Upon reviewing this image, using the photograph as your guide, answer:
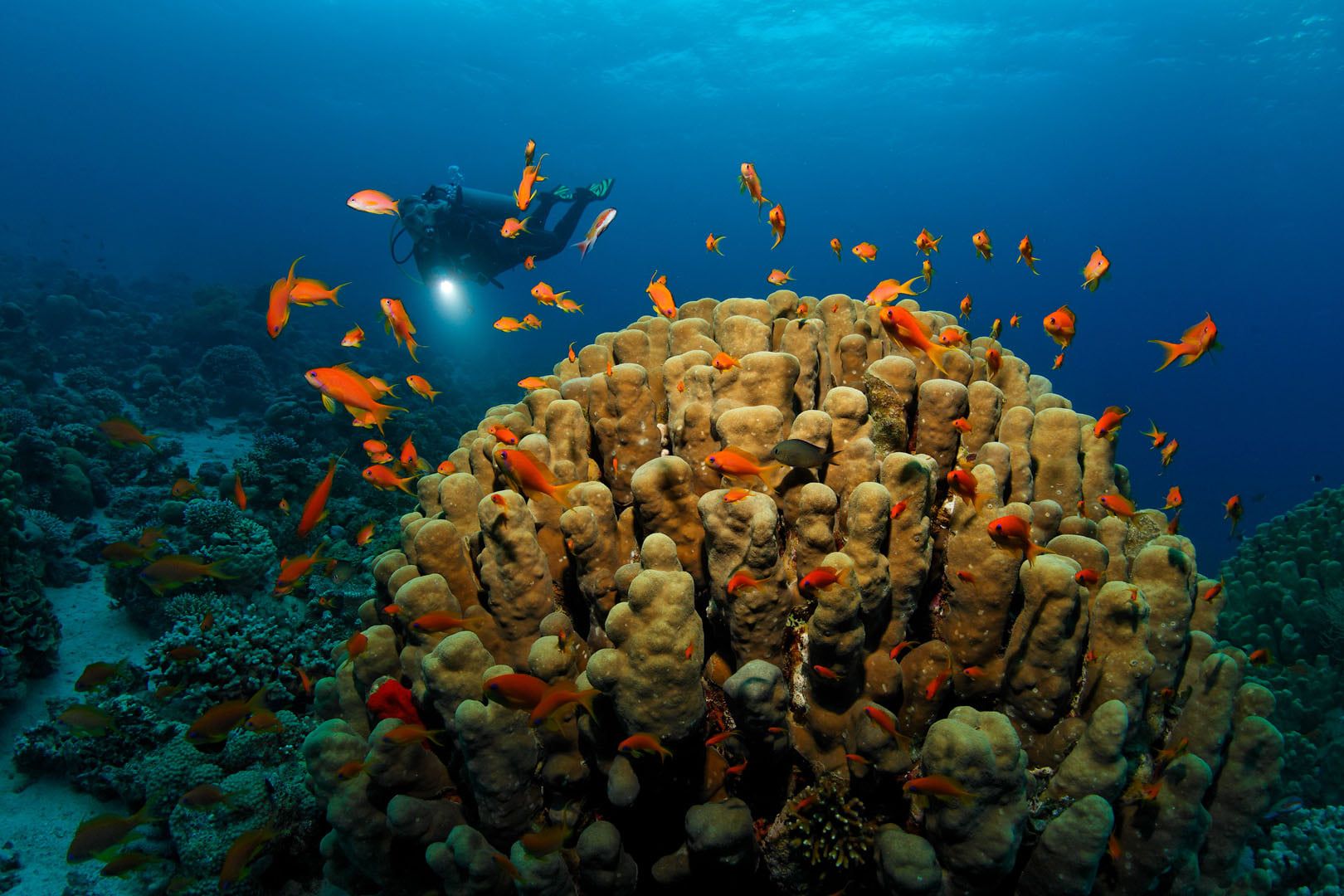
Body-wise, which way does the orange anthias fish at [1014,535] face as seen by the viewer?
to the viewer's left

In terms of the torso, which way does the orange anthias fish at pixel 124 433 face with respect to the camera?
to the viewer's left

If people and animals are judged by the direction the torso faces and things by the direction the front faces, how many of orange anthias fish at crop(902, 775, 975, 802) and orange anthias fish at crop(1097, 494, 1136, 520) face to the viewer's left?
2

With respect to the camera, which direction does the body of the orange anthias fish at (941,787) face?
to the viewer's left
